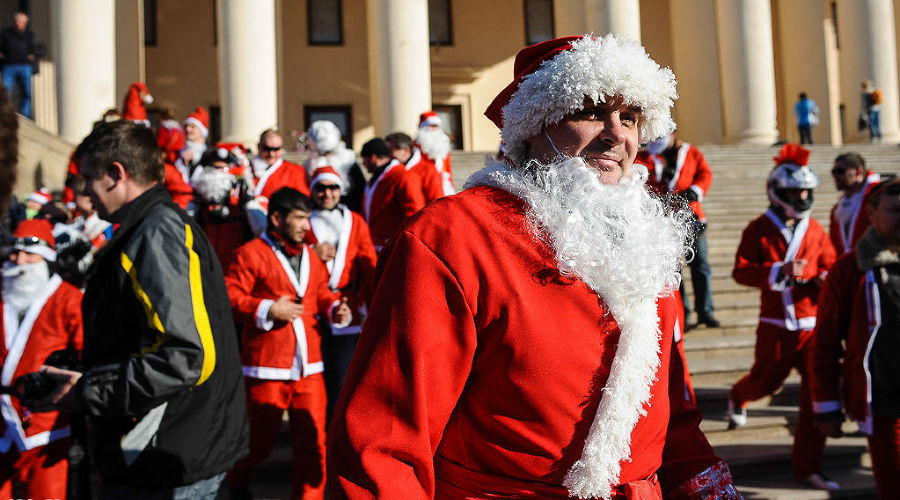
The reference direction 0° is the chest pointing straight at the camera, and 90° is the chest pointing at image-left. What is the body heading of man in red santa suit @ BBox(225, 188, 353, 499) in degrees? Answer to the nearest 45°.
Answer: approximately 315°

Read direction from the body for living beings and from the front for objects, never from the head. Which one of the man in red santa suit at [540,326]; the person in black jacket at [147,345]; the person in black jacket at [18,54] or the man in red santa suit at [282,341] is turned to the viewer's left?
the person in black jacket at [147,345]

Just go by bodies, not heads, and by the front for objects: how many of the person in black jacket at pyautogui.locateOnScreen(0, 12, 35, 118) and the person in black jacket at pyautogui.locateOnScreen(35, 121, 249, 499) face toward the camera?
1

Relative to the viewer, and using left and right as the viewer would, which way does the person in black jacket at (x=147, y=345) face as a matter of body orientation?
facing to the left of the viewer

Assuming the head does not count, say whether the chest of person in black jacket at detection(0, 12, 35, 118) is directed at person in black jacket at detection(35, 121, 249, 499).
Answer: yes

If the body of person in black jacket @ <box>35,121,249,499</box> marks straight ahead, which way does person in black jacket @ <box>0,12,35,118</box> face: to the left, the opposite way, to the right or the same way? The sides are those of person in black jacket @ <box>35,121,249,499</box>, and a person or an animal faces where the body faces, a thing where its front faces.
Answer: to the left

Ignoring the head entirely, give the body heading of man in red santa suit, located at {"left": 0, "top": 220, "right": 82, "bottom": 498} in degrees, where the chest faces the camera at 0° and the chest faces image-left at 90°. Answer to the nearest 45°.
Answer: approximately 45°

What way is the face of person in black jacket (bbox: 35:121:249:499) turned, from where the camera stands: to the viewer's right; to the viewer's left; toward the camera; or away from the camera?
to the viewer's left

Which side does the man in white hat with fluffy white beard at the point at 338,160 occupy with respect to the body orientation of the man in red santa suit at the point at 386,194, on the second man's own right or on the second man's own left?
on the second man's own right
